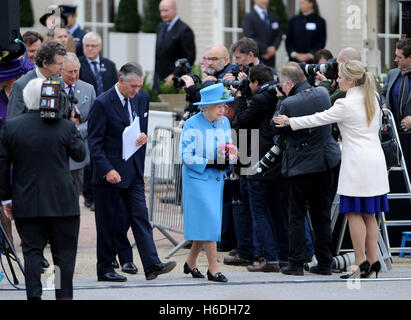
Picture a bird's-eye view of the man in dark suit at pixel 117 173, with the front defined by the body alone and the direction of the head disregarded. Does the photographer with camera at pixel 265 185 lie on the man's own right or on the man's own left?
on the man's own left

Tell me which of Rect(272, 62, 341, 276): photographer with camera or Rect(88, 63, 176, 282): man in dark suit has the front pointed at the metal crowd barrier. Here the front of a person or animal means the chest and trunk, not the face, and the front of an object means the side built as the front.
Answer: the photographer with camera

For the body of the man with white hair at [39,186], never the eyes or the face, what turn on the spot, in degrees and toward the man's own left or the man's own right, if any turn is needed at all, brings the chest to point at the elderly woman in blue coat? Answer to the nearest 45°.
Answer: approximately 45° to the man's own right

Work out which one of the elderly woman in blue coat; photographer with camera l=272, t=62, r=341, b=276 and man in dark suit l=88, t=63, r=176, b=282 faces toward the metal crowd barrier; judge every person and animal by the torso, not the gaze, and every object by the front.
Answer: the photographer with camera

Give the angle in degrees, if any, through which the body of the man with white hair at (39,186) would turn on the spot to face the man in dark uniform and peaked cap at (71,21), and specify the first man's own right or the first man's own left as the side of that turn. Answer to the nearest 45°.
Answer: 0° — they already face them

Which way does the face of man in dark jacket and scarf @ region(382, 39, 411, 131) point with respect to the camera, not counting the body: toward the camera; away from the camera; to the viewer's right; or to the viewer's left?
to the viewer's left

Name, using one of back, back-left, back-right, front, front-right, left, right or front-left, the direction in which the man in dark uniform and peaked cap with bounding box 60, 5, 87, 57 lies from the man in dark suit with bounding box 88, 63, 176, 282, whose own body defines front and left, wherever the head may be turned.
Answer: back-left

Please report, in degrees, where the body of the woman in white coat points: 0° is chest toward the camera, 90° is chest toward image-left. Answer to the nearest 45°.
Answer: approximately 135°

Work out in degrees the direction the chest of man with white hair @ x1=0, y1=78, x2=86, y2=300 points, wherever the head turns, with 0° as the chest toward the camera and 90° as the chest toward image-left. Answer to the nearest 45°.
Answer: approximately 180°

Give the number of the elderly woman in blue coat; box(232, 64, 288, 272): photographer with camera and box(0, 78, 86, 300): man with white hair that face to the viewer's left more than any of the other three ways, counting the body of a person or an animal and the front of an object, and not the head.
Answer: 1

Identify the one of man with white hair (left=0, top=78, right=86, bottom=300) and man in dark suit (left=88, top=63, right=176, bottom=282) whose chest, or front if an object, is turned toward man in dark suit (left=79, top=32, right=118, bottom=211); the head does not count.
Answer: the man with white hair

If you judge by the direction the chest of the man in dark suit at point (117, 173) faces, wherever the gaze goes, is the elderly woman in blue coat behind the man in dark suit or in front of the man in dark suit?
in front

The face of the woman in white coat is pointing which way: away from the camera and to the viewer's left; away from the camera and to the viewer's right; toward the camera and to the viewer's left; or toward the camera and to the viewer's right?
away from the camera and to the viewer's left

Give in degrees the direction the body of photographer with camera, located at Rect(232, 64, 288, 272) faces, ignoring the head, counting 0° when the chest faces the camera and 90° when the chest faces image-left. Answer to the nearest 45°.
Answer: approximately 90°

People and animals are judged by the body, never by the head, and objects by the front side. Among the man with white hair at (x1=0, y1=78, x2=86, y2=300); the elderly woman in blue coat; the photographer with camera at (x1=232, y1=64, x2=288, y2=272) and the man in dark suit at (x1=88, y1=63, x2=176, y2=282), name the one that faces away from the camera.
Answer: the man with white hair
